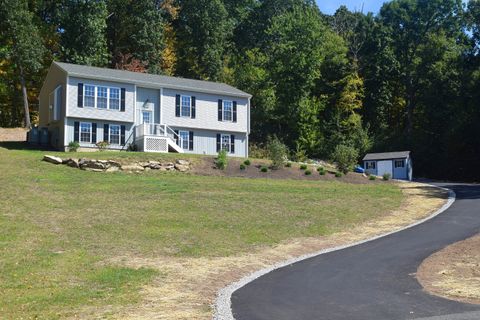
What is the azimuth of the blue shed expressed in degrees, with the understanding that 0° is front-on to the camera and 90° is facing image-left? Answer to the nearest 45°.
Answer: approximately 0°

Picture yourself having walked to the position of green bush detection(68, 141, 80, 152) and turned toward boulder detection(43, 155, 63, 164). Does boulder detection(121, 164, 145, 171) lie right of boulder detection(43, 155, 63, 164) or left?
left
